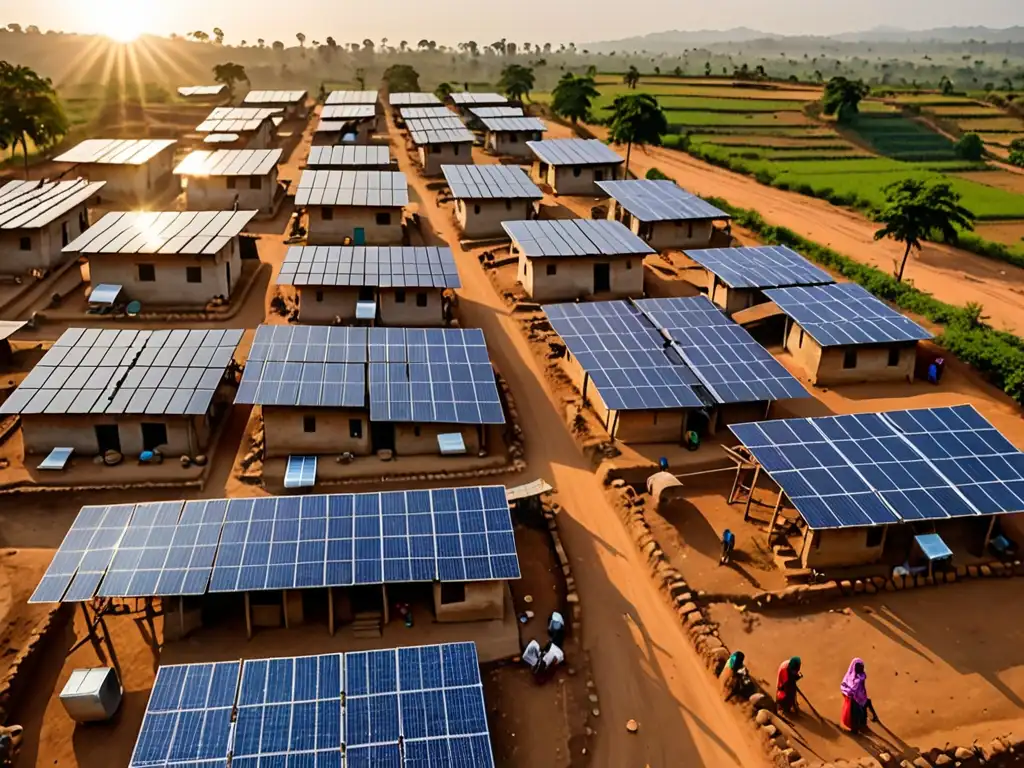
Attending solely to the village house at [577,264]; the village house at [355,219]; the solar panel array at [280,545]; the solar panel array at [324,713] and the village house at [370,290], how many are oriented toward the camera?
5

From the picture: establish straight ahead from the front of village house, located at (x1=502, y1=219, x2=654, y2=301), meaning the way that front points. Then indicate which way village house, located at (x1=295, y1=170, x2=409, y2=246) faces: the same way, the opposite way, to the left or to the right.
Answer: the same way

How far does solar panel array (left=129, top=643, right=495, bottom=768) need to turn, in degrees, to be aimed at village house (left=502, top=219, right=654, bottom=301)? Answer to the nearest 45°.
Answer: approximately 135° to its left

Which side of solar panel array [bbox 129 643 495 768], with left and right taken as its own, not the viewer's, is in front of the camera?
front

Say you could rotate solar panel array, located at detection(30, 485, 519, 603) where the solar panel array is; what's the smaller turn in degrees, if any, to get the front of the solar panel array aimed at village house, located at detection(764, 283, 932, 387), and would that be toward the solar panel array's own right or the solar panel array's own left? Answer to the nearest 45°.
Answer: approximately 90° to the solar panel array's own left

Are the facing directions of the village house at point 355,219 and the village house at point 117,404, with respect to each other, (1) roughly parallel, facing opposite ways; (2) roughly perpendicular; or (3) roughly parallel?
roughly parallel

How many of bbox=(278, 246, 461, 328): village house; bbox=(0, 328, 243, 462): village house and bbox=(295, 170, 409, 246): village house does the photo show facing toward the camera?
3

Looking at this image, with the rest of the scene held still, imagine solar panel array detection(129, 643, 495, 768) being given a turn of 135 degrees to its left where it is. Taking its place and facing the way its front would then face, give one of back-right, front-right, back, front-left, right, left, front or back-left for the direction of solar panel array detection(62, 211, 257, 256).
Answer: front-left

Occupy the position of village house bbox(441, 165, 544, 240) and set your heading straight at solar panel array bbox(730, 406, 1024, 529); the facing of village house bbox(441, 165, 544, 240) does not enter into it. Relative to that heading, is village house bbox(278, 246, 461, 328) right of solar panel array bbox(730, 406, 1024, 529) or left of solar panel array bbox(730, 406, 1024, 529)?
right

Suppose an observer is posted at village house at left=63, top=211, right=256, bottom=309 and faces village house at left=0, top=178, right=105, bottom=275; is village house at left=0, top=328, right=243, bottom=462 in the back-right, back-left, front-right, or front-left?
back-left

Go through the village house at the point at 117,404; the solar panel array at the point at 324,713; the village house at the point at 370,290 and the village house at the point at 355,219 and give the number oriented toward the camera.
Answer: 4

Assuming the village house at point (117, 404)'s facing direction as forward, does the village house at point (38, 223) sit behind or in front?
behind

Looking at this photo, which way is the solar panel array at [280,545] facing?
toward the camera

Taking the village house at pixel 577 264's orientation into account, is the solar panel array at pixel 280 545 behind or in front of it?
in front

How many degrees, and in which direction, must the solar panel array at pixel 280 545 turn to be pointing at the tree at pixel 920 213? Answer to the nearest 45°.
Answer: approximately 135° to its left

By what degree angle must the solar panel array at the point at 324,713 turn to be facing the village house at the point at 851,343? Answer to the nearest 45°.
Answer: approximately 135° to its left

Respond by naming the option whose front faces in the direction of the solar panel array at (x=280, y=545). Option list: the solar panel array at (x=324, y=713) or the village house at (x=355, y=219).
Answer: the village house

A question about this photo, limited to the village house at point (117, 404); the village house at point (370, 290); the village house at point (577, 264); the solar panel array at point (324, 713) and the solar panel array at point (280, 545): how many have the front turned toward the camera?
5

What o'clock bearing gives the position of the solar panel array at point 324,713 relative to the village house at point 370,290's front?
The solar panel array is roughly at 12 o'clock from the village house.

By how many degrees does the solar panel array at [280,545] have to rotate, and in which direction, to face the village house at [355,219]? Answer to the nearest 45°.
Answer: approximately 180°

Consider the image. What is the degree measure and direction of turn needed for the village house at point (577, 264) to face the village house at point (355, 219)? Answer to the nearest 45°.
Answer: approximately 135° to its right

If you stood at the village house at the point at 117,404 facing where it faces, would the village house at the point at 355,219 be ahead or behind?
behind
